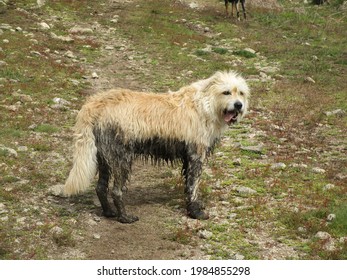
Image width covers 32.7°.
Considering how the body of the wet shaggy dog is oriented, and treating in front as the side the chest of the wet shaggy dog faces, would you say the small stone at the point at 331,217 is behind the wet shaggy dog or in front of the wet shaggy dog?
in front

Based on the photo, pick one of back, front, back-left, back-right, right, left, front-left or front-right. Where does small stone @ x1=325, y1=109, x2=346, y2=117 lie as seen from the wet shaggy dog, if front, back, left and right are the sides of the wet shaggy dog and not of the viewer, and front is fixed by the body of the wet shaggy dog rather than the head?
front-left

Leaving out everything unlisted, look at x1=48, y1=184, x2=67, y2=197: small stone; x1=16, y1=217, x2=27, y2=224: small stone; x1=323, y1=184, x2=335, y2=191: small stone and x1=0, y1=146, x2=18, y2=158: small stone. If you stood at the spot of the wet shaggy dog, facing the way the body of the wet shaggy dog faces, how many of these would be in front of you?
1

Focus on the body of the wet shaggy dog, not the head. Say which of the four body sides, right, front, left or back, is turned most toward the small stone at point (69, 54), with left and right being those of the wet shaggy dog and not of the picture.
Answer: left

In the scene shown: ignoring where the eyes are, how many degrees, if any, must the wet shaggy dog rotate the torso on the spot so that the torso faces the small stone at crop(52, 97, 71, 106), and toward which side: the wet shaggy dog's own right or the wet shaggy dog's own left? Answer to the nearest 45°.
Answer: approximately 135° to the wet shaggy dog's own left

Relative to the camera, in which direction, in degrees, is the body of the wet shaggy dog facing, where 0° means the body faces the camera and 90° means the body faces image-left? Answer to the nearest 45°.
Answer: approximately 270°

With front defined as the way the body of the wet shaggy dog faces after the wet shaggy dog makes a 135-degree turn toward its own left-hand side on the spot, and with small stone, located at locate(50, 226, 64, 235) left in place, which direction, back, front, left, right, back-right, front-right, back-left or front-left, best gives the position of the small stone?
left

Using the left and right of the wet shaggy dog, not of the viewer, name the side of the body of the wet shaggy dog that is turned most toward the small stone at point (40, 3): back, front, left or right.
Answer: left

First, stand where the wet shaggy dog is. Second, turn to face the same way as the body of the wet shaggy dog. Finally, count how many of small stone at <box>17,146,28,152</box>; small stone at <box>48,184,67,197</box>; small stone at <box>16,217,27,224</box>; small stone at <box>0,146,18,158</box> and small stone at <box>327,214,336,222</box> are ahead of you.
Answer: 1

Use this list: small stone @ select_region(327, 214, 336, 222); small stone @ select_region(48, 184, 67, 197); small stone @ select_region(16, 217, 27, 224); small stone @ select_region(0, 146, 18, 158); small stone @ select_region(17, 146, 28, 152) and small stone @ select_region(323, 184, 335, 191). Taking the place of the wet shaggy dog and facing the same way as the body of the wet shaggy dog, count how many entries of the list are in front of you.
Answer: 2

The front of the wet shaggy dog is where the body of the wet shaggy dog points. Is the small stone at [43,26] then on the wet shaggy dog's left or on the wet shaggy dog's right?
on the wet shaggy dog's left

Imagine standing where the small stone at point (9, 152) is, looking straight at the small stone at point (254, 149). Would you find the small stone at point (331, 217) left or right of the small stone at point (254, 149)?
right

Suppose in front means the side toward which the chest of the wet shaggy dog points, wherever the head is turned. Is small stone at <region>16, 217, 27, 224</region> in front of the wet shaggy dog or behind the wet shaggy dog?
behind

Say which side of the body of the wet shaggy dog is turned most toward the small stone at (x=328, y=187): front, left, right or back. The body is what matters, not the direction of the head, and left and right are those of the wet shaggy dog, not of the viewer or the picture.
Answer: front

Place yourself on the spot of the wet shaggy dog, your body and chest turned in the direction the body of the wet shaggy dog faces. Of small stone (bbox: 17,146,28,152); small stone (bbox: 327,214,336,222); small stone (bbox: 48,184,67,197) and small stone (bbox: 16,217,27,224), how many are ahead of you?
1

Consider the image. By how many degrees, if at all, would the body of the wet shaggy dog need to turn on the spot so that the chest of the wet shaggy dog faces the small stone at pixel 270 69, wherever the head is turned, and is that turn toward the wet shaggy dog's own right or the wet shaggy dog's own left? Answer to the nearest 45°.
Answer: approximately 90° to the wet shaggy dog's own left
